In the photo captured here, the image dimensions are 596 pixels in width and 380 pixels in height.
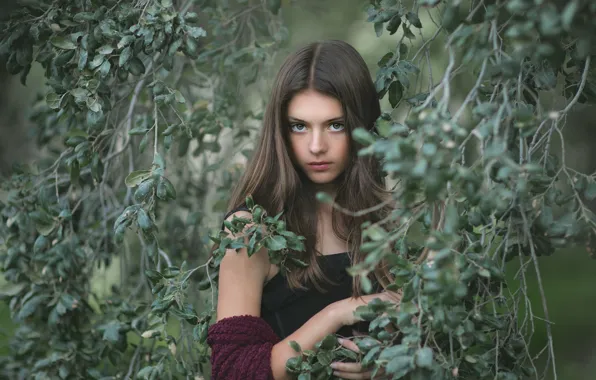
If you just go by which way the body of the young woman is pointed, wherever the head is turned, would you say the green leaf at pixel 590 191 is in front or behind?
in front

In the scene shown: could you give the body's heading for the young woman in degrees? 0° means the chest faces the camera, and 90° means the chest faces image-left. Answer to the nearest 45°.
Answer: approximately 315°
